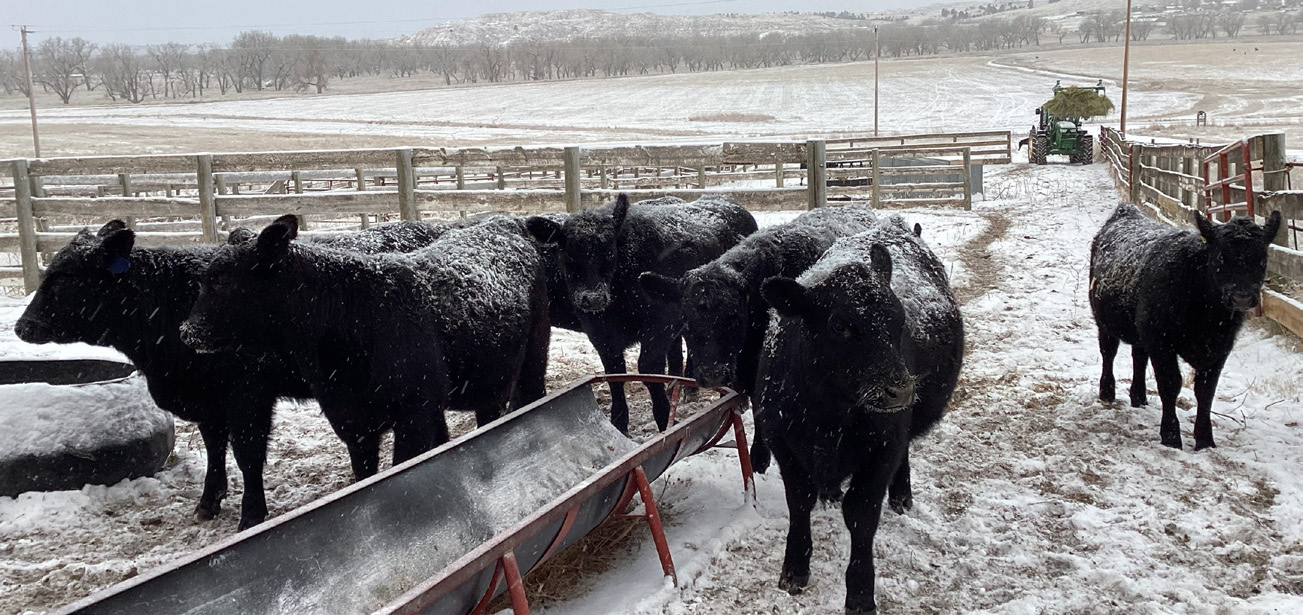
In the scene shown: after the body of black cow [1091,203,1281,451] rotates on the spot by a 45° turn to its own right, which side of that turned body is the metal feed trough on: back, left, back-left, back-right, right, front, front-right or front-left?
front-right

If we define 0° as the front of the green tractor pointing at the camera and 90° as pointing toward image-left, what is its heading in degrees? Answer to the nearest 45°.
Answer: approximately 0°

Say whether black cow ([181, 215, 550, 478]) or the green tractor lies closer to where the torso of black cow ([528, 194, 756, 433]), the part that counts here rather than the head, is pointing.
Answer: the black cow

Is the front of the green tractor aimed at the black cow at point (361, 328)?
yes

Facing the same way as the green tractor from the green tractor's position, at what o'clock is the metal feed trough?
The metal feed trough is roughly at 12 o'clock from the green tractor.

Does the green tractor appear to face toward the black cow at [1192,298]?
yes

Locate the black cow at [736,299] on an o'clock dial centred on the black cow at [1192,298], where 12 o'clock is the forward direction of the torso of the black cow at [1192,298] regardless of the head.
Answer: the black cow at [736,299] is roughly at 3 o'clock from the black cow at [1192,298].

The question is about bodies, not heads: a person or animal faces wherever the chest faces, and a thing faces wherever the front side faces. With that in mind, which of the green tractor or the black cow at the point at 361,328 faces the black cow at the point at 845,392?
the green tractor

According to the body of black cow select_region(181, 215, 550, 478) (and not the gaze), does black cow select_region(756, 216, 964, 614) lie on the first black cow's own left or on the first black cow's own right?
on the first black cow's own left

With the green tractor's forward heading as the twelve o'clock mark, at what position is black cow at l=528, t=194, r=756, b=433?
The black cow is roughly at 12 o'clock from the green tractor.

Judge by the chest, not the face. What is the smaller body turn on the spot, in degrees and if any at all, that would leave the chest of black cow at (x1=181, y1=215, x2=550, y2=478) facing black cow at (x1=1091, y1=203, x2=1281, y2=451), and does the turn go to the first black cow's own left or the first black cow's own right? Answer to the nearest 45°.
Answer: approximately 135° to the first black cow's own left

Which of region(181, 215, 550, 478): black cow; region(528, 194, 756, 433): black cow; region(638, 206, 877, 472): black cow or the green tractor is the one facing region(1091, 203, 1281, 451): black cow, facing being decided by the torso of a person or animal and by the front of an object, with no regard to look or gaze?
the green tractor

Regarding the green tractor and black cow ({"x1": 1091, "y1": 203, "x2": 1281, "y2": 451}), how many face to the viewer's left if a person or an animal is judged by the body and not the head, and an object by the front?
0

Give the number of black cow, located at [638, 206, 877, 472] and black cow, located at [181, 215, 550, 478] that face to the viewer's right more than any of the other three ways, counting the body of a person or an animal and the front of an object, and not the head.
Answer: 0

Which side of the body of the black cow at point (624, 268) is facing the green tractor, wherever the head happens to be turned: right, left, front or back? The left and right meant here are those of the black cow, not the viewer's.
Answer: back

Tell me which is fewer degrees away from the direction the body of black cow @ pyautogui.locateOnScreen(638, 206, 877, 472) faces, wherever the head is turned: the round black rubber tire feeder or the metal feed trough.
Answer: the metal feed trough
